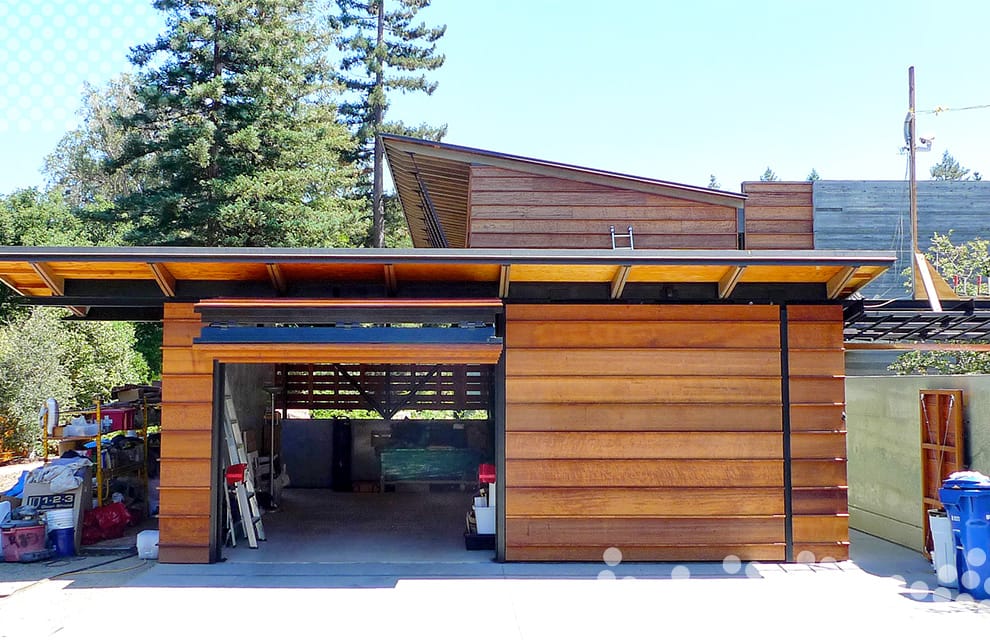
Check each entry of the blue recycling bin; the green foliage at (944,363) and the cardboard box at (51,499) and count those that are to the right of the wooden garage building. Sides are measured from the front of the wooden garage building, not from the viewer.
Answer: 1

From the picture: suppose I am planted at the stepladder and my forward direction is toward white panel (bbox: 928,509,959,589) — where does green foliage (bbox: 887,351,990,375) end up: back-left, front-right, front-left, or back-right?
front-left

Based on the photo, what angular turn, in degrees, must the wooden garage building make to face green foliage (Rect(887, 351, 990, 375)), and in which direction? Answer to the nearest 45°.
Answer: approximately 135° to its left

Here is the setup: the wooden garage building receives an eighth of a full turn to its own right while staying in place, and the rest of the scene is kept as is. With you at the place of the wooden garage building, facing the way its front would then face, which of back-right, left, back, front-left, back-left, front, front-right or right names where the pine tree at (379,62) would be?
back-right

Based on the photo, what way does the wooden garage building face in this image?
toward the camera

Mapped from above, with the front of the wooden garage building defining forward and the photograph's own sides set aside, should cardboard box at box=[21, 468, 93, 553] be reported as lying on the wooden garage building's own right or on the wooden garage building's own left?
on the wooden garage building's own right

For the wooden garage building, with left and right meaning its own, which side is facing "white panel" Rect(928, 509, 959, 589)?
left

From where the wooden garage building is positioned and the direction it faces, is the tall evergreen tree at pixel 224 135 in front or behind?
behind

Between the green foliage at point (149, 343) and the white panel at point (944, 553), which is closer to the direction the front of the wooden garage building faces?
the white panel

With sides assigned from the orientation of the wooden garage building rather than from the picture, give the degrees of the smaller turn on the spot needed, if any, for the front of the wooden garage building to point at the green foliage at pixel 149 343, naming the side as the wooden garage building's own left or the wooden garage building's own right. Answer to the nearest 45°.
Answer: approximately 135° to the wooden garage building's own right
